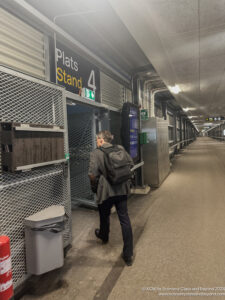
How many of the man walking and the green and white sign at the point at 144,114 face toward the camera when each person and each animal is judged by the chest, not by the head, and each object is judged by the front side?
1

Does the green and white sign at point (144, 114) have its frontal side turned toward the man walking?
yes

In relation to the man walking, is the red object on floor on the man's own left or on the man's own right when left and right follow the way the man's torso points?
on the man's own left

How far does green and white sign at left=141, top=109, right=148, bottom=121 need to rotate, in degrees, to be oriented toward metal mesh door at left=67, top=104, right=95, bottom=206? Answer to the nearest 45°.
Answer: approximately 45° to its right

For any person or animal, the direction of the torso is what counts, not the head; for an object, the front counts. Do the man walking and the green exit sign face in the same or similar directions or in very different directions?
very different directions

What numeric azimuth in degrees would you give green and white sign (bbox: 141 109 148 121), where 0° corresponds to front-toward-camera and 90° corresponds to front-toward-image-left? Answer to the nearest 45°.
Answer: approximately 0°

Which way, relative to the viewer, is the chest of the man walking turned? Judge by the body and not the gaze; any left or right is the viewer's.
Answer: facing away from the viewer and to the left of the viewer
